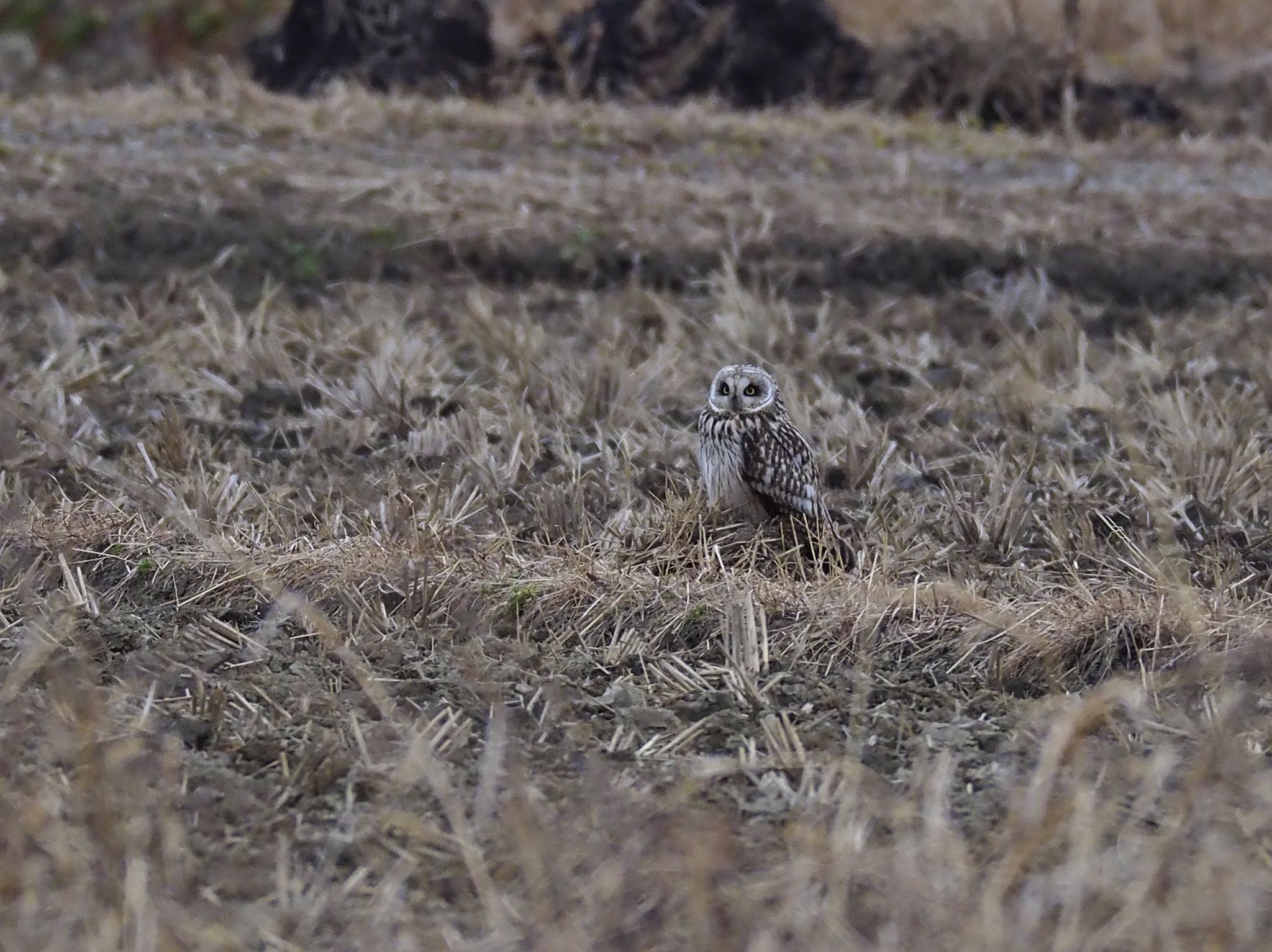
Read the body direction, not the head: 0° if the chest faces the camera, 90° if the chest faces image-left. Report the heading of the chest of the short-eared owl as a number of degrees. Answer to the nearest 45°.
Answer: approximately 45°
